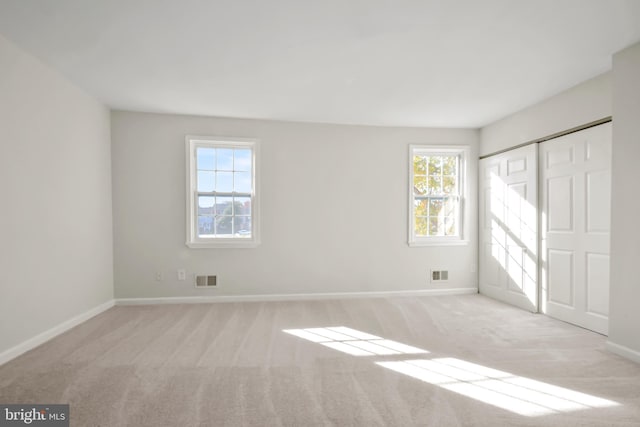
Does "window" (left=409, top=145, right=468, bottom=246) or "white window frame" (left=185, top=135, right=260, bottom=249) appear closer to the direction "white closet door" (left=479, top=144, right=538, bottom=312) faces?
the white window frame

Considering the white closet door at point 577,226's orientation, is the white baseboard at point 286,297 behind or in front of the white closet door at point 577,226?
in front

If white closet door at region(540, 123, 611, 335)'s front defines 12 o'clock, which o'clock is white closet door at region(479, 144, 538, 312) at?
white closet door at region(479, 144, 538, 312) is roughly at 3 o'clock from white closet door at region(540, 123, 611, 335).

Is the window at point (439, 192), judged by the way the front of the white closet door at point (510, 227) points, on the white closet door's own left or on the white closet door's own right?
on the white closet door's own right

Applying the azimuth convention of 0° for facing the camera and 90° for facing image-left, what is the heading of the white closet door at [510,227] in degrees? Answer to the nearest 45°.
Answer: approximately 45°

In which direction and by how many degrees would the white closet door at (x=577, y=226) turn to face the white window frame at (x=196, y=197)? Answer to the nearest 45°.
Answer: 0° — it already faces it

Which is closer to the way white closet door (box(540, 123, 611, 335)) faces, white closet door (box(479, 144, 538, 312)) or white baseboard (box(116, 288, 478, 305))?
the white baseboard

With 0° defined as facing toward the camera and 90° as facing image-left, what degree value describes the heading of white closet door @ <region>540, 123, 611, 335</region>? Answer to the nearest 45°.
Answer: approximately 45°

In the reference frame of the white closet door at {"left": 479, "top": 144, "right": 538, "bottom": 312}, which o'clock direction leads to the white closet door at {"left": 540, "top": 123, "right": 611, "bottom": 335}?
the white closet door at {"left": 540, "top": 123, "right": 611, "bottom": 335} is roughly at 9 o'clock from the white closet door at {"left": 479, "top": 144, "right": 538, "bottom": 312}.
